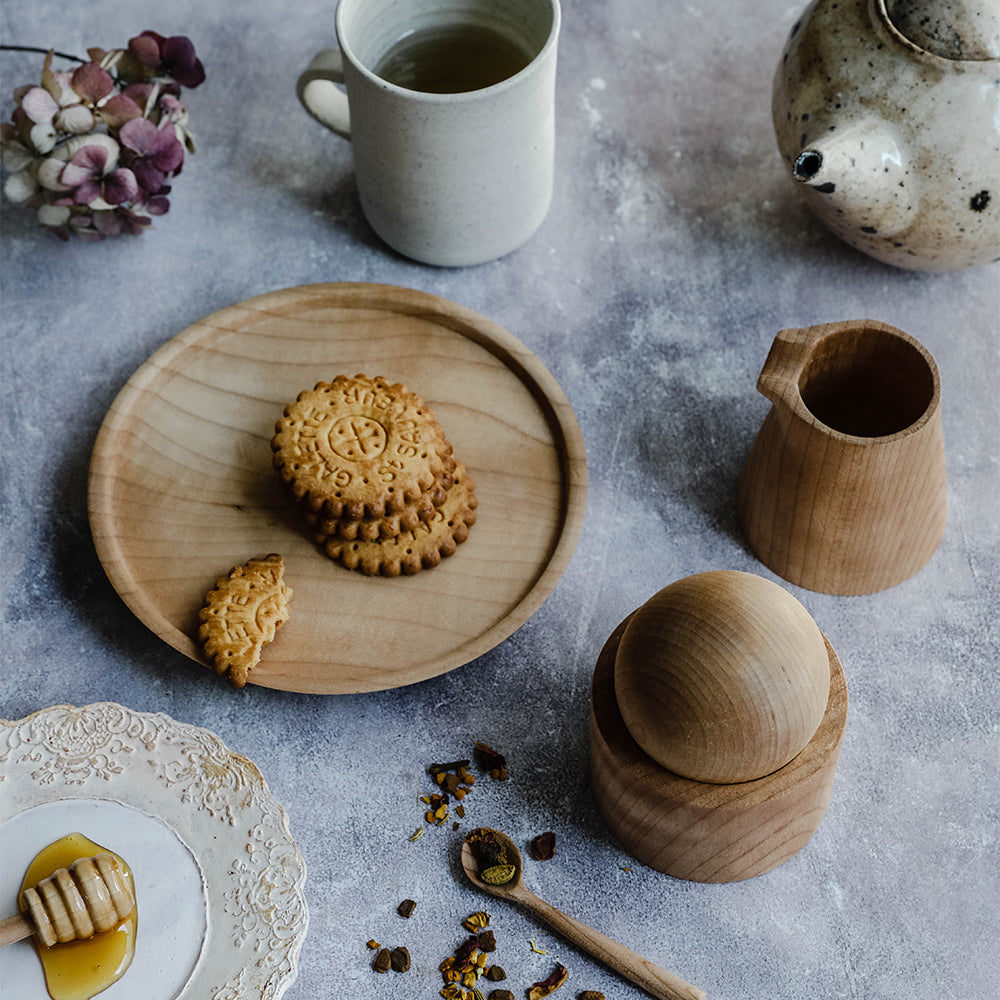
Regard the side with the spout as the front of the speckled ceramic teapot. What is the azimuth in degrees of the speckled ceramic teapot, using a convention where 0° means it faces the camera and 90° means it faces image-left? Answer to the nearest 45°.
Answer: approximately 45°
